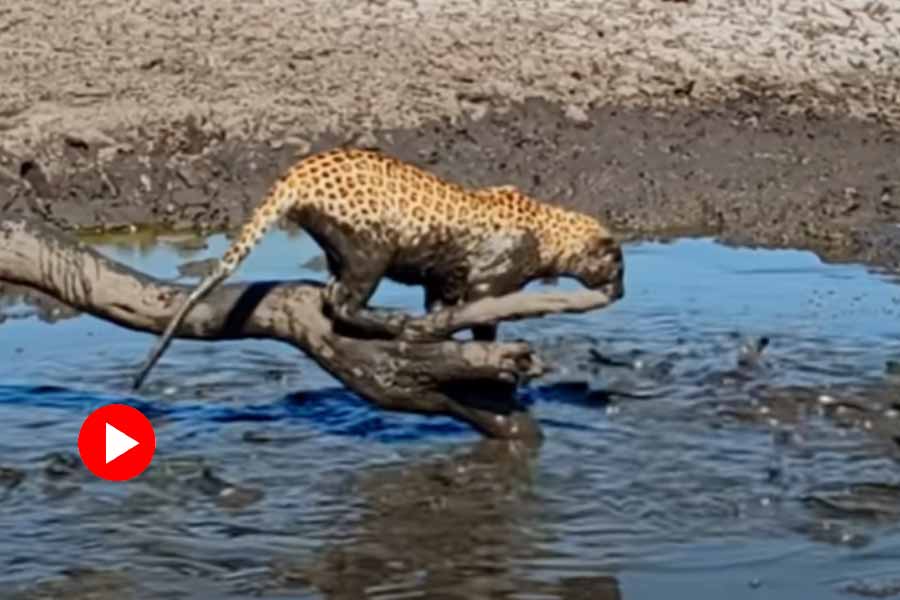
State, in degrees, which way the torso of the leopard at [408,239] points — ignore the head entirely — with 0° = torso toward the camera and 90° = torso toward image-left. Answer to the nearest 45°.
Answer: approximately 270°

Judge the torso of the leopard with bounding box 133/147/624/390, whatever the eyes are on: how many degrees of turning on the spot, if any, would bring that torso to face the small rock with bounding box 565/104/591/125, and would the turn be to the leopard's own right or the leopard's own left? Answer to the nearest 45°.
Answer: approximately 90° to the leopard's own left

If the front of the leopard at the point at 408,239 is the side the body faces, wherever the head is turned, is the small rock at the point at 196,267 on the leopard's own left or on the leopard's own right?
on the leopard's own left
